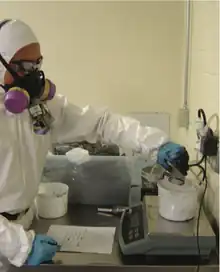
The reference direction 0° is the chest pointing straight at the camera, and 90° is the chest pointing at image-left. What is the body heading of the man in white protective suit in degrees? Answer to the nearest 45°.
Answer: approximately 315°

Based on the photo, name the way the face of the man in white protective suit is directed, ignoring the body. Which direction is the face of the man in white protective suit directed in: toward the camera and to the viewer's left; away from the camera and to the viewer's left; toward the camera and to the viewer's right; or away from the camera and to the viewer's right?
toward the camera and to the viewer's right

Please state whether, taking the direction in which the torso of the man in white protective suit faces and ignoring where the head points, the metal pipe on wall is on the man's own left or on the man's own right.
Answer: on the man's own left
